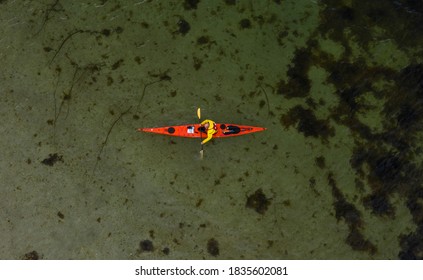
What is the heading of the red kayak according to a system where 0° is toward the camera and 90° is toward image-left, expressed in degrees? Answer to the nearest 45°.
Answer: approximately 90°
